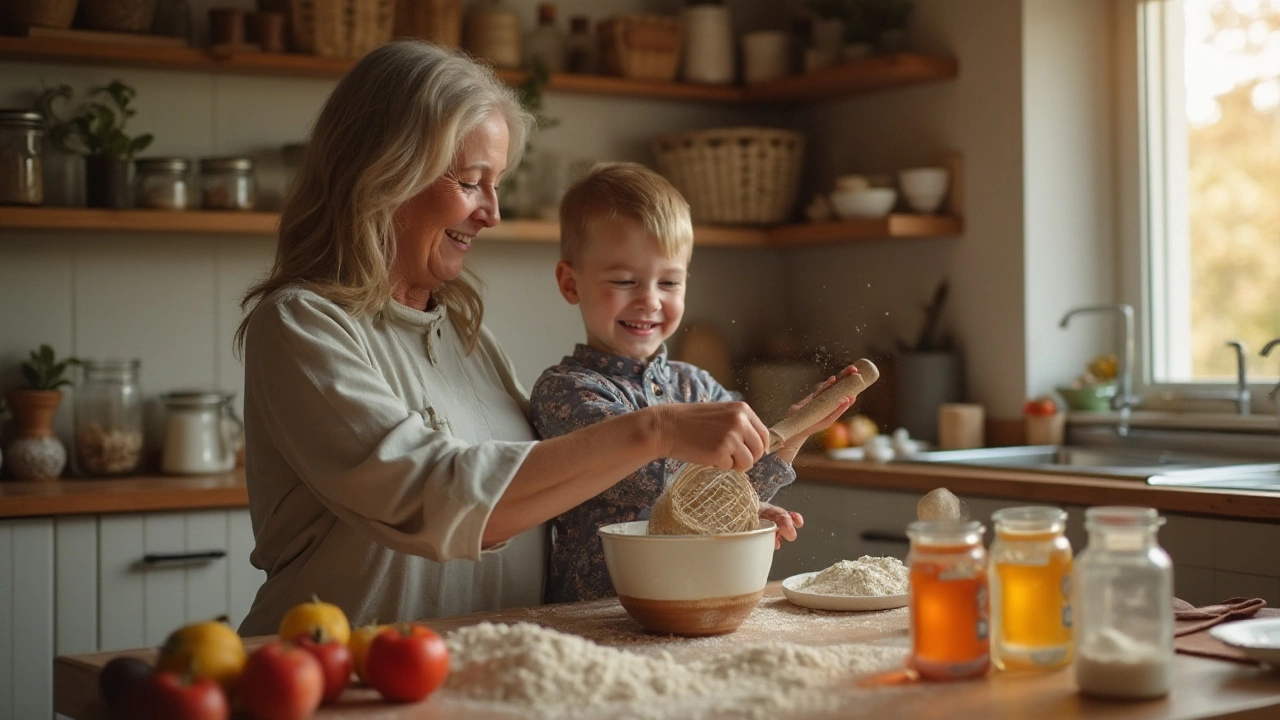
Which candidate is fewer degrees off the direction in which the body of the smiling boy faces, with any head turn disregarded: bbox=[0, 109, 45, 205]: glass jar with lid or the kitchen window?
the kitchen window

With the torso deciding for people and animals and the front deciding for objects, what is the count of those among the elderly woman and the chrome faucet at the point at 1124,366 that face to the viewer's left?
1

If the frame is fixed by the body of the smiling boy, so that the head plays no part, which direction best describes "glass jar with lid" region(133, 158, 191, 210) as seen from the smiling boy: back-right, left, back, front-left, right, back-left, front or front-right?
back

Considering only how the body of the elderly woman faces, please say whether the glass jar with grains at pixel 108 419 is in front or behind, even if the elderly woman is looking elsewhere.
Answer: behind

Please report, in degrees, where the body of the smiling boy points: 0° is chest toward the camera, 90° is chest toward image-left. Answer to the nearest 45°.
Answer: approximately 315°

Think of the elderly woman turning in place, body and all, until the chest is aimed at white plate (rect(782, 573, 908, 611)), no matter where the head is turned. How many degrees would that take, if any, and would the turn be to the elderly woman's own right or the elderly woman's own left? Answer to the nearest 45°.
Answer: approximately 45° to the elderly woman's own left

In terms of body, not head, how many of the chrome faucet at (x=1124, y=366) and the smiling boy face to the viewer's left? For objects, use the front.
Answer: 1

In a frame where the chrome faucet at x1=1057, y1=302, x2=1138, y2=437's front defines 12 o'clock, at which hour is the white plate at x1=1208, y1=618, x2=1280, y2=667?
The white plate is roughly at 9 o'clock from the chrome faucet.

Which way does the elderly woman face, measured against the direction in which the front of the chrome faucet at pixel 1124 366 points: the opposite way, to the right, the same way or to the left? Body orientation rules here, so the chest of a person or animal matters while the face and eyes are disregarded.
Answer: the opposite way

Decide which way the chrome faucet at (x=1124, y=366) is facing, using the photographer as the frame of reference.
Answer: facing to the left of the viewer

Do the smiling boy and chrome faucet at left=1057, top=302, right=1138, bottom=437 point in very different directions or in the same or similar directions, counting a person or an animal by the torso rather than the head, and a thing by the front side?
very different directions
